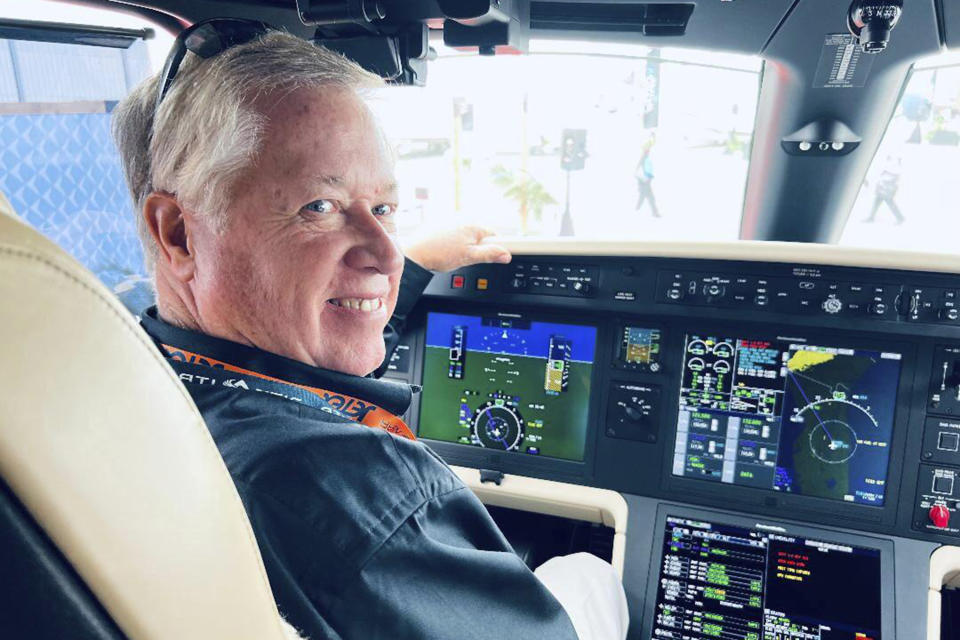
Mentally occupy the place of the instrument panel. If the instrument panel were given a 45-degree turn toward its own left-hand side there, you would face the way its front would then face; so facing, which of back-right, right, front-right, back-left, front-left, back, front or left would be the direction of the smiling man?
right

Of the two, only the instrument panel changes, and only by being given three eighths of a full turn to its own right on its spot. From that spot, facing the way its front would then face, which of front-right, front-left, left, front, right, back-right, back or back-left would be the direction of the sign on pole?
front

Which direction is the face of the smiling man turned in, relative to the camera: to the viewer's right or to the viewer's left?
to the viewer's right

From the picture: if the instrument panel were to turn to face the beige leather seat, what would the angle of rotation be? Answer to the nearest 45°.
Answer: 0° — it already faces it

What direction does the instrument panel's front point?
toward the camera
